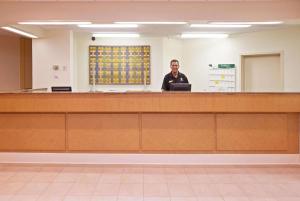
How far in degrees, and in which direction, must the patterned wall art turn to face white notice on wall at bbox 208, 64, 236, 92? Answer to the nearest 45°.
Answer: approximately 90° to its left

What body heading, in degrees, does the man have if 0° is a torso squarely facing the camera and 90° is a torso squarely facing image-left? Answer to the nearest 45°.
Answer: approximately 0°

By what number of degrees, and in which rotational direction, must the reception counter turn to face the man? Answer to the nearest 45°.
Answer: approximately 135° to its left

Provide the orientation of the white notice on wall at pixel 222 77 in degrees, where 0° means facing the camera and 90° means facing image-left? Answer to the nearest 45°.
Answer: approximately 0°

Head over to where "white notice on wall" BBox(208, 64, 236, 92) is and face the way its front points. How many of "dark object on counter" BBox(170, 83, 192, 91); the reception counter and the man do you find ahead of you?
3
